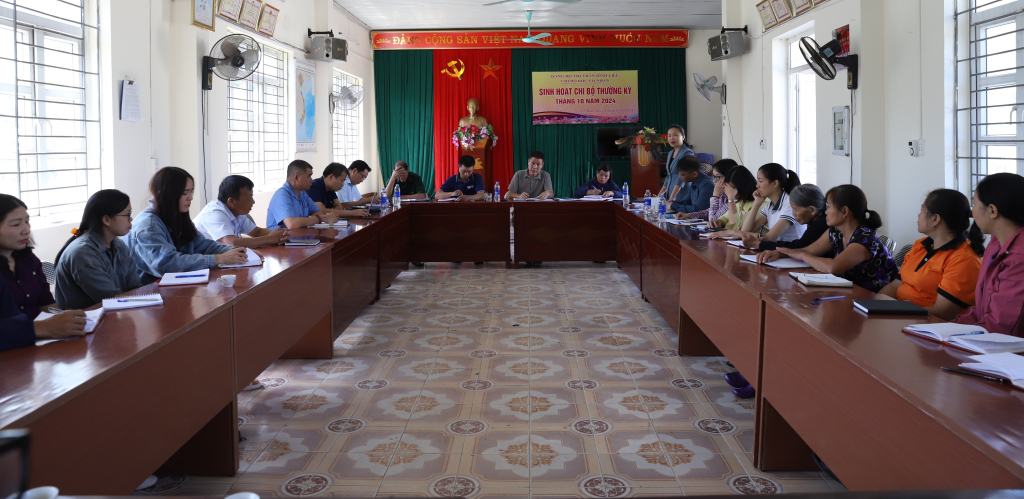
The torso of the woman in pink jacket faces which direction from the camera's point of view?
to the viewer's left

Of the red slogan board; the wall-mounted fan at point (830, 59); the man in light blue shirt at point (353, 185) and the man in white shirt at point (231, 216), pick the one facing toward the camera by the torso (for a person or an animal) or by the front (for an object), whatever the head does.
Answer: the red slogan board

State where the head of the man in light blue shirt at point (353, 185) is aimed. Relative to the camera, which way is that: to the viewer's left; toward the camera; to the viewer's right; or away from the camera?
to the viewer's right

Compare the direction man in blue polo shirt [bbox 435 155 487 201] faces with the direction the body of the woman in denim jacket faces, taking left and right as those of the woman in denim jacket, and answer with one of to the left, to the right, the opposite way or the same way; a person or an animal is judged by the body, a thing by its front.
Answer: to the right

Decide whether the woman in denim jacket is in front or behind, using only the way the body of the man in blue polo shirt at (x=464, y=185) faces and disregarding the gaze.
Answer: in front

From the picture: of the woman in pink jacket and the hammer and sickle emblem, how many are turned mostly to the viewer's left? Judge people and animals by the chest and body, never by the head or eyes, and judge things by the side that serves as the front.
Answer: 1

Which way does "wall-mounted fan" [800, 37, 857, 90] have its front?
to the viewer's left

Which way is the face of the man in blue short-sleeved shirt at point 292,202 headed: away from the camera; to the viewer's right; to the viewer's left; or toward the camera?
to the viewer's right

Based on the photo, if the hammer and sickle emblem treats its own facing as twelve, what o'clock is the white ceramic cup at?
The white ceramic cup is roughly at 12 o'clock from the hammer and sickle emblem.

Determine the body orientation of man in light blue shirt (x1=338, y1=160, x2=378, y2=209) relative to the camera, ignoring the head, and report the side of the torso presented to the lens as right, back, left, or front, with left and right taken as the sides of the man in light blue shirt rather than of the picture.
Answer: right
